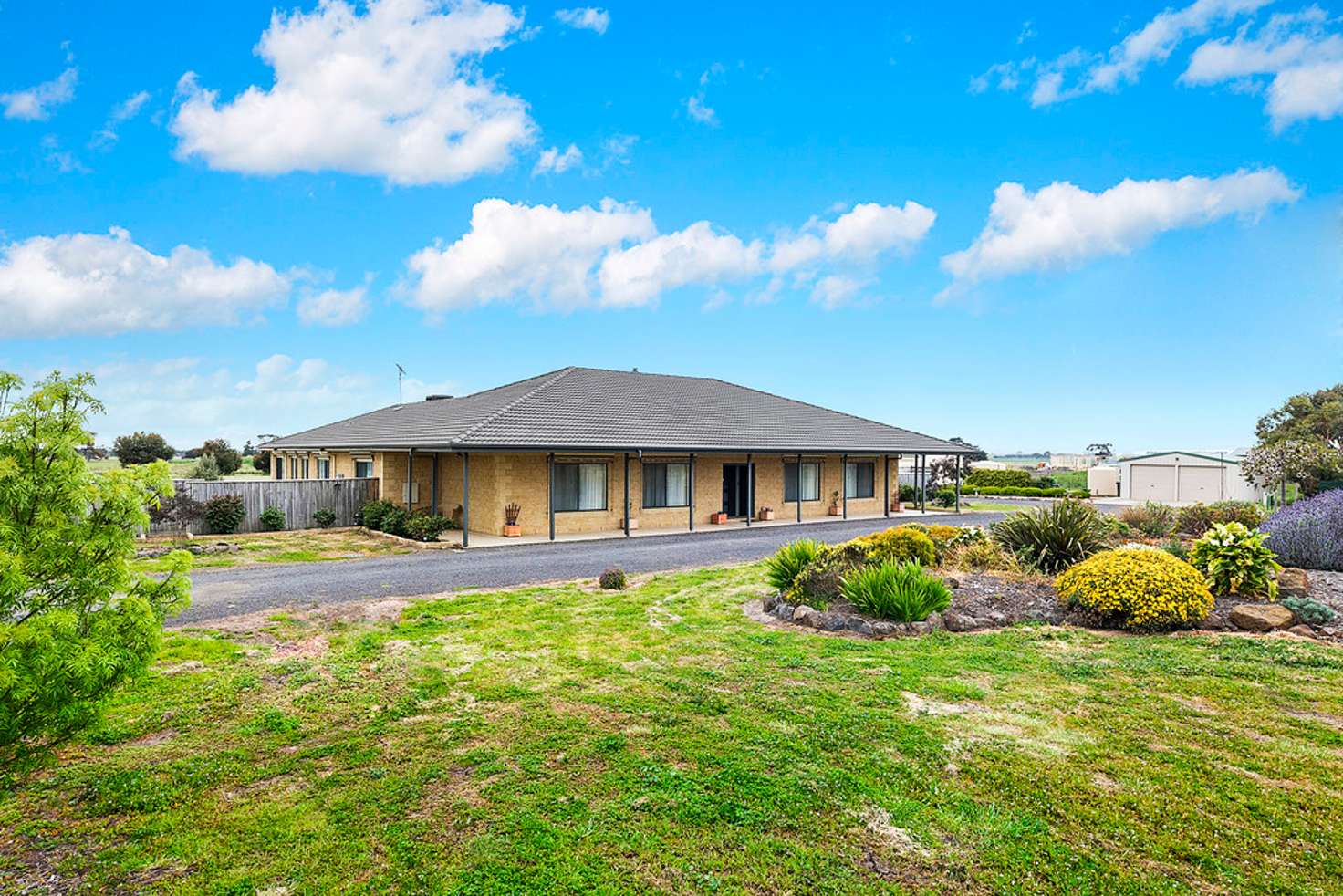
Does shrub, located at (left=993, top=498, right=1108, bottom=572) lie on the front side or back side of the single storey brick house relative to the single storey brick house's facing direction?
on the front side

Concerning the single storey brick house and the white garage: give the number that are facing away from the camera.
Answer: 0

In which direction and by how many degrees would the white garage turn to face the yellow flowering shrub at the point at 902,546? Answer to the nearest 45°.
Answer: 0° — it already faces it

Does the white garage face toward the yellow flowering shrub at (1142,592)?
yes

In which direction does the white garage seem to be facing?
toward the camera

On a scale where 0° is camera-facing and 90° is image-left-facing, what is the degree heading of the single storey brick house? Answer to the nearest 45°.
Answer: approximately 315°

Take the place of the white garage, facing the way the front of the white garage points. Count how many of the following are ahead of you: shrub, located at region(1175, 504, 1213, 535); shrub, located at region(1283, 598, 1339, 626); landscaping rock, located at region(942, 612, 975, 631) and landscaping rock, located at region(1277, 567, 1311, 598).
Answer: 4

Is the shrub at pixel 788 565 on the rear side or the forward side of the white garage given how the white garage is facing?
on the forward side

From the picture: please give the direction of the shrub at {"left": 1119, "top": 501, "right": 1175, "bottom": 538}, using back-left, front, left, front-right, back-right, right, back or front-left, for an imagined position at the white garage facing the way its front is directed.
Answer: front

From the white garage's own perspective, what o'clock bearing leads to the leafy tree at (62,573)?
The leafy tree is roughly at 12 o'clock from the white garage.

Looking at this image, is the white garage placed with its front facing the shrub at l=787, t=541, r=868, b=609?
yes
